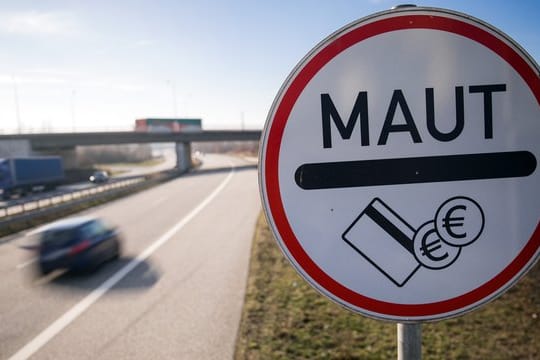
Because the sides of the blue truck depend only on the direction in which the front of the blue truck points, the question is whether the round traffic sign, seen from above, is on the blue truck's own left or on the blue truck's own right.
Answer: on the blue truck's own left

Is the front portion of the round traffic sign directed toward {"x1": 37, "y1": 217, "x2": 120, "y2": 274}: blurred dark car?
no

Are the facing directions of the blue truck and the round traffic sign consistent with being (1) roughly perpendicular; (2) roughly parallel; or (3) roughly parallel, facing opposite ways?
roughly parallel

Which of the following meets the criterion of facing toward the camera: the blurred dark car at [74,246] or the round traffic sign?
the round traffic sign

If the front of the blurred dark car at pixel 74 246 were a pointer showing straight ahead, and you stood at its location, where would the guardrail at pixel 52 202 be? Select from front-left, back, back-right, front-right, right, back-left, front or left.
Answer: front-left

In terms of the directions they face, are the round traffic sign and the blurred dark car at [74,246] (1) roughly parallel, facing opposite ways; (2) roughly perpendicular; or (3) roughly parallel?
roughly parallel, facing opposite ways

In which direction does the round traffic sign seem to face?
toward the camera

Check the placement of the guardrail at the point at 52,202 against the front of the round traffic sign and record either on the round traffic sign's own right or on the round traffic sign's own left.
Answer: on the round traffic sign's own right

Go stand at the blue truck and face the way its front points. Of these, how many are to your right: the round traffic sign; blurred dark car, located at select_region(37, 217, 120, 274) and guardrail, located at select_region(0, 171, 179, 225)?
0

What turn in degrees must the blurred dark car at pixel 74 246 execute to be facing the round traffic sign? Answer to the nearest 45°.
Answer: approximately 135° to its right

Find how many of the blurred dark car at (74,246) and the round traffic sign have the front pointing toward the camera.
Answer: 1

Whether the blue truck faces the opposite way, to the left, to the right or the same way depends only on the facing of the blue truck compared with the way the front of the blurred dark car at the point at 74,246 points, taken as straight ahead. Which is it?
the opposite way

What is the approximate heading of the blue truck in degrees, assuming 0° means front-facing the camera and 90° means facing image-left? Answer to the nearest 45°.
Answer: approximately 45°

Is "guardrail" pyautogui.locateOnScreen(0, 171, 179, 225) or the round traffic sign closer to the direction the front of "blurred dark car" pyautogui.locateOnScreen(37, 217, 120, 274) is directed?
the guardrail

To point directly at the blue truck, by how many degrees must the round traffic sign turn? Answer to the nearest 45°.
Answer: approximately 135° to its right
